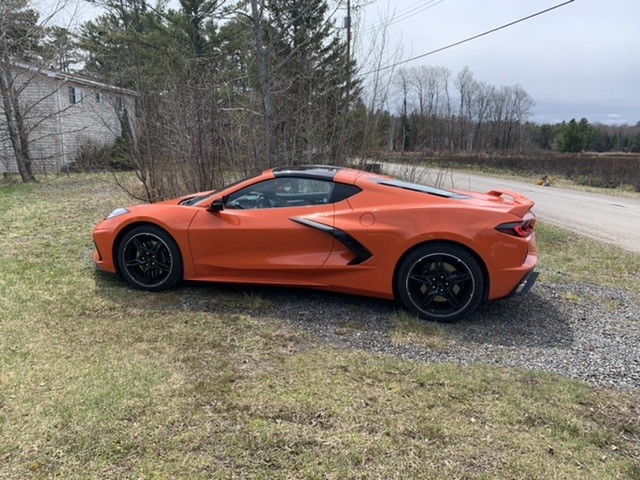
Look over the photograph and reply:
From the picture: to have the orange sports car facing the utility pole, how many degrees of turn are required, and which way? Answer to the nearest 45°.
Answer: approximately 90° to its right

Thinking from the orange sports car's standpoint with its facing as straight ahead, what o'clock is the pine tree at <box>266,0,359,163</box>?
The pine tree is roughly at 3 o'clock from the orange sports car.

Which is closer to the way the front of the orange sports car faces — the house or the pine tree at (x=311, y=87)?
the house

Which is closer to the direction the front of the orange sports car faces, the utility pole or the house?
the house

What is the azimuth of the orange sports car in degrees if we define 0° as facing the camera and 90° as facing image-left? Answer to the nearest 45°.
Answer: approximately 90°

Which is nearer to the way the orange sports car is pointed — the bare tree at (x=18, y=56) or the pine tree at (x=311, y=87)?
the bare tree

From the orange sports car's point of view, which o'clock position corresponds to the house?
The house is roughly at 2 o'clock from the orange sports car.

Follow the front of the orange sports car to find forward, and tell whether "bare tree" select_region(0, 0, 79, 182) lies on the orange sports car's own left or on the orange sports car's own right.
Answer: on the orange sports car's own right

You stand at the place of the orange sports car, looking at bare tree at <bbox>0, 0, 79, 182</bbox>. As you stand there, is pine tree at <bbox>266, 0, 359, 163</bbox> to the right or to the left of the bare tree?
right
